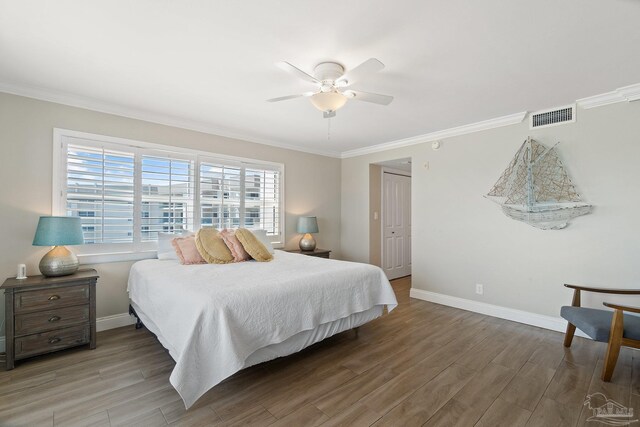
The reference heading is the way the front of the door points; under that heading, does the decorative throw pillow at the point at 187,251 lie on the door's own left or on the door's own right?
on the door's own right

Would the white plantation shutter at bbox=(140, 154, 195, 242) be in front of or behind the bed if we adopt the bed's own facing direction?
behind

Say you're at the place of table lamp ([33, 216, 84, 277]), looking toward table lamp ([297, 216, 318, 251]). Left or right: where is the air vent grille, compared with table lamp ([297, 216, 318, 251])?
right

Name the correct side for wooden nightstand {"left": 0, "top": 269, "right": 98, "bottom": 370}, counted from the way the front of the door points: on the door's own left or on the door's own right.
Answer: on the door's own right

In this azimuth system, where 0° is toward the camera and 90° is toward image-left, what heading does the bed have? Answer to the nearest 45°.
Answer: approximately 315°

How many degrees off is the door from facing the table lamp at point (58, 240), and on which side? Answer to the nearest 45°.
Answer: approximately 90° to its right

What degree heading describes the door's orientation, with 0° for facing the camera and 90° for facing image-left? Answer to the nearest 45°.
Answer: approximately 315°

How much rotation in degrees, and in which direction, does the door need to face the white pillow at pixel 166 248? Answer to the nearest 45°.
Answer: approximately 90° to its right
